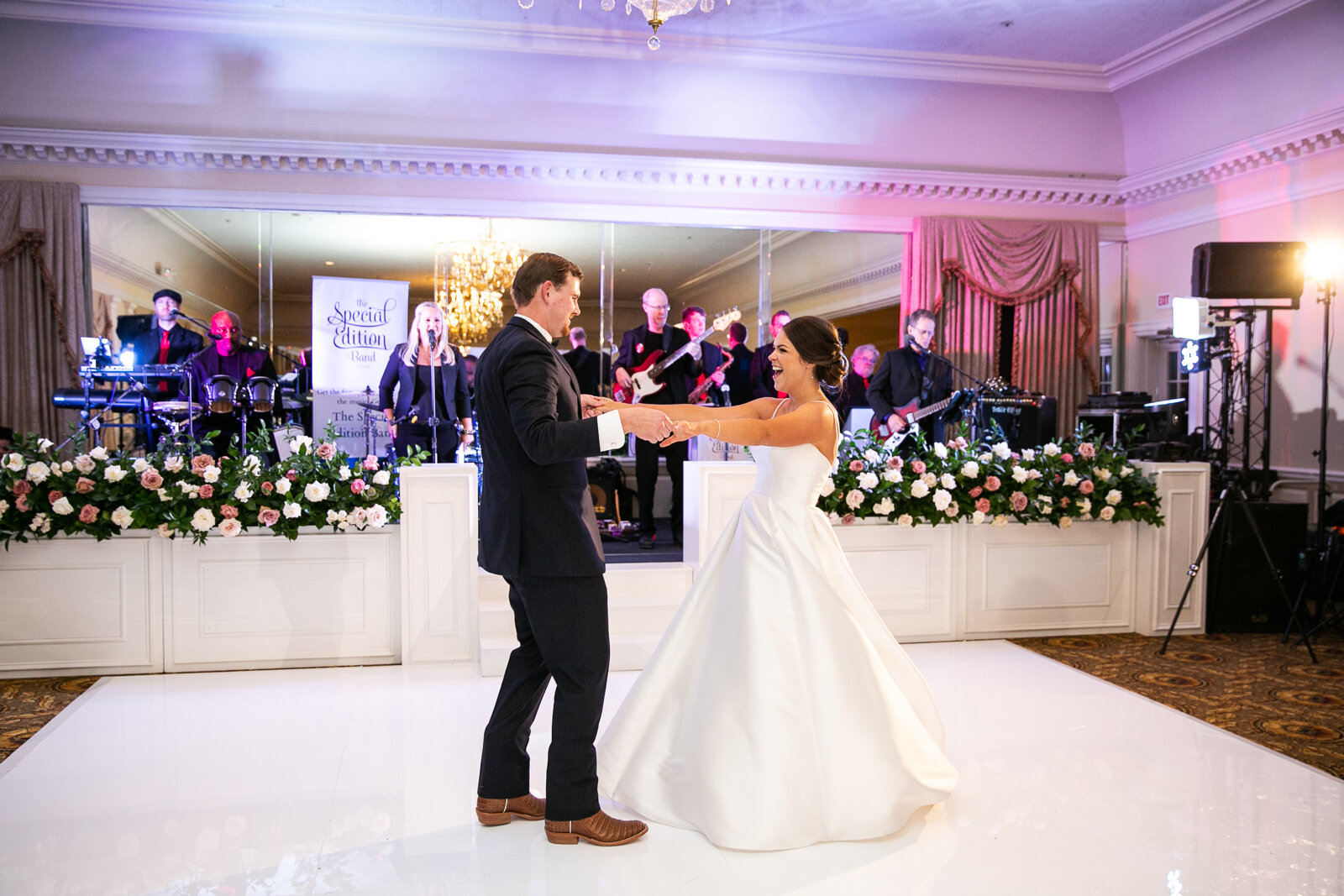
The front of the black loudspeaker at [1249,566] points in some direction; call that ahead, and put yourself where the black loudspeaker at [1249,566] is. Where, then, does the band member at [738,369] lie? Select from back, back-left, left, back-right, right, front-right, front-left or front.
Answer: right

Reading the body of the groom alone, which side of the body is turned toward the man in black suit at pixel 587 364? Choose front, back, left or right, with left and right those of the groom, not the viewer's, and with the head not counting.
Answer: left

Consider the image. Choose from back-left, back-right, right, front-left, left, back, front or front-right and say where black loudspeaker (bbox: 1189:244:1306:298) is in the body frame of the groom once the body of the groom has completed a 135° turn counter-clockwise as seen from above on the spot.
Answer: right

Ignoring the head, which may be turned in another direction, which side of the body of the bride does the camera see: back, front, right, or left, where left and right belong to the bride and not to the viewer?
left

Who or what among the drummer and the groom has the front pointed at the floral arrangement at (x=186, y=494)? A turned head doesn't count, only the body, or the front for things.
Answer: the drummer

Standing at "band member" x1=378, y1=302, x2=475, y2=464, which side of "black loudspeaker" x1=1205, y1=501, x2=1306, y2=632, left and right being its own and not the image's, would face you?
right

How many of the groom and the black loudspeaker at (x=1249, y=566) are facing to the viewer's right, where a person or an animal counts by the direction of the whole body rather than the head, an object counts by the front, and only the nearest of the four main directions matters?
1

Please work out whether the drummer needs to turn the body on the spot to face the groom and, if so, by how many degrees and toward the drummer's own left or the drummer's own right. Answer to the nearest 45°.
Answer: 0° — they already face them

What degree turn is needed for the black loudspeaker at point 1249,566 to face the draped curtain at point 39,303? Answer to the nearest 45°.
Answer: approximately 90° to its right

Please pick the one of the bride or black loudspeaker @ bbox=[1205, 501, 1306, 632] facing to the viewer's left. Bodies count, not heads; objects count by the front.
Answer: the bride

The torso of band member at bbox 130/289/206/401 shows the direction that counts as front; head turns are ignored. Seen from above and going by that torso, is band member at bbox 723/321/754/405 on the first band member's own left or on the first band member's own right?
on the first band member's own left

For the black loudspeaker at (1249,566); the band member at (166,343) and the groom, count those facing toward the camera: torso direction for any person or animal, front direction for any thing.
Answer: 2

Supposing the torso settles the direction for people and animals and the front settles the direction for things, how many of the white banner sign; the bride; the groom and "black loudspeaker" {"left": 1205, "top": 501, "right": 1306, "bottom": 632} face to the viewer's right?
1

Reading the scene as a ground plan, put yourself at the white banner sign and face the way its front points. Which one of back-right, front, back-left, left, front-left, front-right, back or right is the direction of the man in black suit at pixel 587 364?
left

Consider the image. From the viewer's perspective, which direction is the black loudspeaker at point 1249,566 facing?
toward the camera

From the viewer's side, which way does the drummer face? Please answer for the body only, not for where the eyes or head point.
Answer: toward the camera

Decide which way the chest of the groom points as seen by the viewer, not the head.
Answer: to the viewer's right

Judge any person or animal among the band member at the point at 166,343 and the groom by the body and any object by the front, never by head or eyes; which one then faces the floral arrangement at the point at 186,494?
the band member

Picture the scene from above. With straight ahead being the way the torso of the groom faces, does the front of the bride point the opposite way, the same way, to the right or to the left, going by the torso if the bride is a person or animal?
the opposite way

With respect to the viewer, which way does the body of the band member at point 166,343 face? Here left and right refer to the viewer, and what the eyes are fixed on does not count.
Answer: facing the viewer
